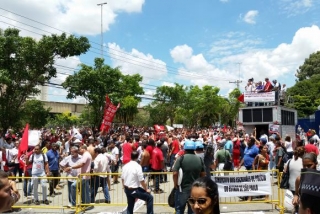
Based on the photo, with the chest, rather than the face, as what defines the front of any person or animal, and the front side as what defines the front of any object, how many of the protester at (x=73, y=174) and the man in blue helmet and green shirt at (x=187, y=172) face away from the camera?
1

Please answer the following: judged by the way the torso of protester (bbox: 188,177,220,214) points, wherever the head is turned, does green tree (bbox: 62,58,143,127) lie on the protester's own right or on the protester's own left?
on the protester's own right

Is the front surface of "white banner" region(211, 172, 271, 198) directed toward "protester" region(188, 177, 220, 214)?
yes

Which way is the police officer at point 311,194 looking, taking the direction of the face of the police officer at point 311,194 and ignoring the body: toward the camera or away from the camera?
away from the camera
